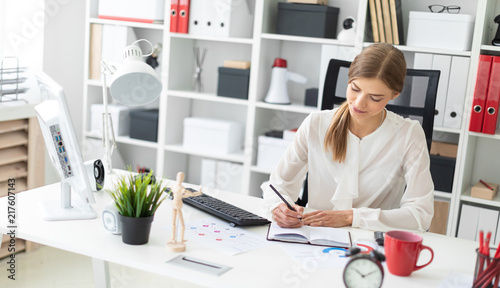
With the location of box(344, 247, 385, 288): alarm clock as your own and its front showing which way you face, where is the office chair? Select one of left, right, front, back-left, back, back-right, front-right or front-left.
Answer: back

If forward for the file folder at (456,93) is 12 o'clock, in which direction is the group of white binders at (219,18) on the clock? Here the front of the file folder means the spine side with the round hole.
The group of white binders is roughly at 3 o'clock from the file folder.

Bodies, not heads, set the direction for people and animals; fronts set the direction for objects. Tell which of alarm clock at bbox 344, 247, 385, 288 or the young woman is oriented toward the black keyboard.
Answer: the young woman

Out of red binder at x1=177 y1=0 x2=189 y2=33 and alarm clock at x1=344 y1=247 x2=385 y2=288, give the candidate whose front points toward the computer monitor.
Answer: the red binder

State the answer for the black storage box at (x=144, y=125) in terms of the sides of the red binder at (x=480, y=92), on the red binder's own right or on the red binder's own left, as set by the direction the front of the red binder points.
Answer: on the red binder's own right

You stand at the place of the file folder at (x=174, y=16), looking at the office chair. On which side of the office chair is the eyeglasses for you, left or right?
left

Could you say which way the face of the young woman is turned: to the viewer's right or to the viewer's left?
to the viewer's left

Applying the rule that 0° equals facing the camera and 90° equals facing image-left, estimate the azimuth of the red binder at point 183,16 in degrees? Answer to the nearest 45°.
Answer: approximately 0°

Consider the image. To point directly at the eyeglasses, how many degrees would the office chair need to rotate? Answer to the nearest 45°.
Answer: approximately 180°

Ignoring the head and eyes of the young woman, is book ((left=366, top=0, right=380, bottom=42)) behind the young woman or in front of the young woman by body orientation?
behind

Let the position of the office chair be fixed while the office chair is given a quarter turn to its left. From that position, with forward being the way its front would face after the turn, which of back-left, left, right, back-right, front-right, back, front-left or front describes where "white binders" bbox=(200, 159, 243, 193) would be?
back-left

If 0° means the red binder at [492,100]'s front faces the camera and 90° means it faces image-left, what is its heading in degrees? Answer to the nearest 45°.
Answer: approximately 0°
